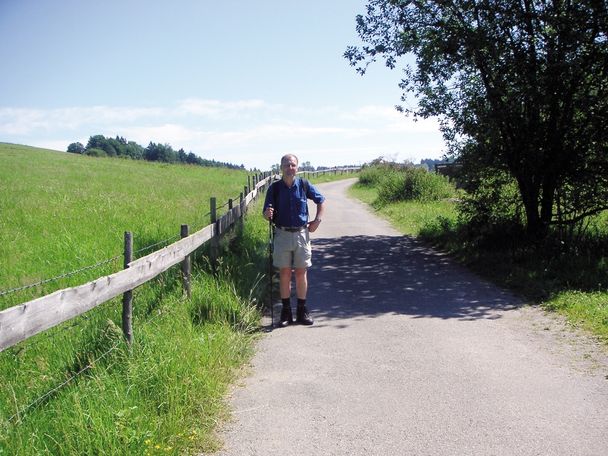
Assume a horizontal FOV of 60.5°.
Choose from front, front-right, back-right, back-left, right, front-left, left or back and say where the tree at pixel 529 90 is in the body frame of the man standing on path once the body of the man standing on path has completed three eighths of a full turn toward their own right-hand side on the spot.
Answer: right

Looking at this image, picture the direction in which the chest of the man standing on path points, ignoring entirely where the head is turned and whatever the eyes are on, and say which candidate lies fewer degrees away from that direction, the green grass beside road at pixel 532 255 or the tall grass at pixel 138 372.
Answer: the tall grass

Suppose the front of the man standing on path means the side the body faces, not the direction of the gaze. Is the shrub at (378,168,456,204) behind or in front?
behind

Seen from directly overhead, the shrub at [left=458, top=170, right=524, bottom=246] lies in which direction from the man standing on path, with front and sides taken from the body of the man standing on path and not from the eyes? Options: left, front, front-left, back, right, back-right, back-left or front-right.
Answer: back-left

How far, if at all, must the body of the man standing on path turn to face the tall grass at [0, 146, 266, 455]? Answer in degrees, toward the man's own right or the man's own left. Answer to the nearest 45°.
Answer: approximately 45° to the man's own right

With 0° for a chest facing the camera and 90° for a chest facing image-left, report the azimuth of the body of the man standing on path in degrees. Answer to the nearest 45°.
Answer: approximately 0°

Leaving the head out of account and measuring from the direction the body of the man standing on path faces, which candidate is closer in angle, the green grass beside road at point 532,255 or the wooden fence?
the wooden fence
